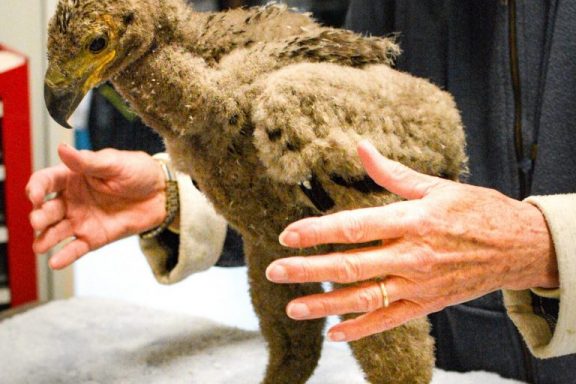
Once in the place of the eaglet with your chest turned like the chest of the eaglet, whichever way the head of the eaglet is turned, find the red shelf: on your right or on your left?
on your right

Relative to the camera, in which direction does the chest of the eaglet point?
to the viewer's left
